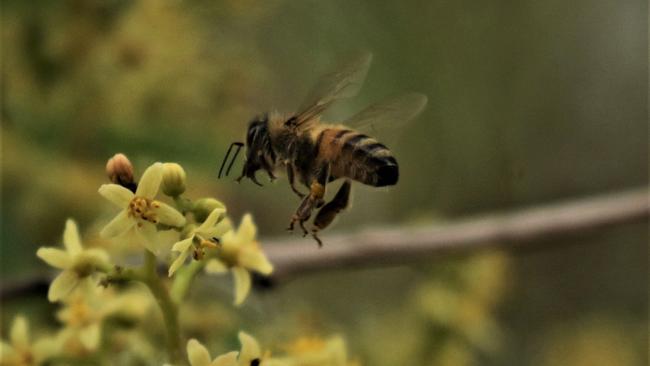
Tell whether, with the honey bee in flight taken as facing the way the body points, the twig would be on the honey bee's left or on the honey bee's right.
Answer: on the honey bee's right

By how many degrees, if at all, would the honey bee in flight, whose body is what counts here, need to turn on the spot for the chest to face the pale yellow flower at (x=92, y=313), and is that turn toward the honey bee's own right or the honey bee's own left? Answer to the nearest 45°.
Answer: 0° — it already faces it

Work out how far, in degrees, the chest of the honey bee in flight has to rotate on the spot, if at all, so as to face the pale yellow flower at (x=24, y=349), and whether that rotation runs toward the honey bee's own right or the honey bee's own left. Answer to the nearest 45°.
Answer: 0° — it already faces it

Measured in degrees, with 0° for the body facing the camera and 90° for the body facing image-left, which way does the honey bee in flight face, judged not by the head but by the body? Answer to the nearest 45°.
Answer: approximately 90°
